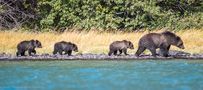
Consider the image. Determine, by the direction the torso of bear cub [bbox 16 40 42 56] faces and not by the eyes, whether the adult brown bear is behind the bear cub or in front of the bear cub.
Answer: in front

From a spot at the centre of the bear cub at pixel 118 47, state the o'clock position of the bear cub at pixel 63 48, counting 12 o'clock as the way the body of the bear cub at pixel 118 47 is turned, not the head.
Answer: the bear cub at pixel 63 48 is roughly at 6 o'clock from the bear cub at pixel 118 47.

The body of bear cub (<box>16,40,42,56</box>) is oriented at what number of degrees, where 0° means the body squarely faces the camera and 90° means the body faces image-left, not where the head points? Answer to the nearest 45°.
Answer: approximately 270°

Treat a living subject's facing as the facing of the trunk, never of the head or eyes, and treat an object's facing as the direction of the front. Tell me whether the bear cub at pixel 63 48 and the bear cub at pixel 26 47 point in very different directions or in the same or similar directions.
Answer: same or similar directions

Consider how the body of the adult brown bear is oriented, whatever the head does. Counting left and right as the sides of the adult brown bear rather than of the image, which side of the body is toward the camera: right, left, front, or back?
right

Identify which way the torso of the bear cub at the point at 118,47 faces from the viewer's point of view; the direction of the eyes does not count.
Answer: to the viewer's right

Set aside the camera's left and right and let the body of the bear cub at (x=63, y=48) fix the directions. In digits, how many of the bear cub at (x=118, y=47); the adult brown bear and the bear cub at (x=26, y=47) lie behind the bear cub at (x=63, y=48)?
1

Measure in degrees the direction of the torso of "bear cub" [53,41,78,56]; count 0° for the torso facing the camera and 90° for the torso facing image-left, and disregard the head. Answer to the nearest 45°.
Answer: approximately 270°

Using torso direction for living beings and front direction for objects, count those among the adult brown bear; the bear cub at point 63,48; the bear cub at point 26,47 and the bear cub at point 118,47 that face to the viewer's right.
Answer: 4
